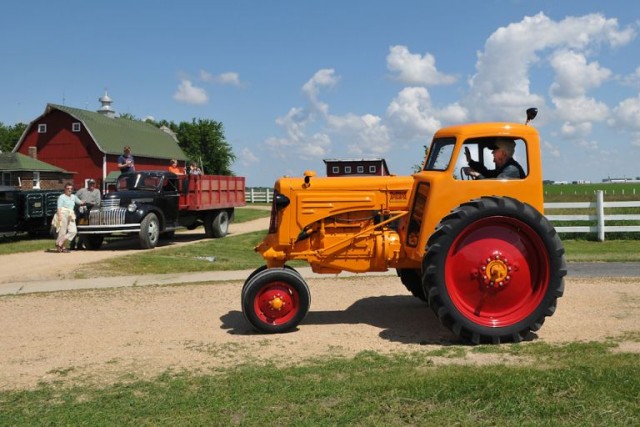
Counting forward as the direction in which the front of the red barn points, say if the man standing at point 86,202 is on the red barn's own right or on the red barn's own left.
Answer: on the red barn's own left

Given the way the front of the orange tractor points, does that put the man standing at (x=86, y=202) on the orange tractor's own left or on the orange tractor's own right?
on the orange tractor's own right

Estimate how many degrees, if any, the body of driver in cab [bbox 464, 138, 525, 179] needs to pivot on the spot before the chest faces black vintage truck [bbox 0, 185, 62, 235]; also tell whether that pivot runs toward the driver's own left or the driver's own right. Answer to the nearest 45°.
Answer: approximately 45° to the driver's own right

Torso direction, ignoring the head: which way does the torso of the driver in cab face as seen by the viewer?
to the viewer's left

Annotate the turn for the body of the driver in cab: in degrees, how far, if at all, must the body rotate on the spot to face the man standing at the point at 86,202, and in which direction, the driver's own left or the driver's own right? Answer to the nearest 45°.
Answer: approximately 45° to the driver's own right

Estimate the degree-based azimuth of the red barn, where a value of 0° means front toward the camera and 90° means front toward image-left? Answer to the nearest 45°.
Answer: approximately 45°

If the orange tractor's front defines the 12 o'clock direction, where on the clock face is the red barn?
The red barn is roughly at 2 o'clock from the orange tractor.

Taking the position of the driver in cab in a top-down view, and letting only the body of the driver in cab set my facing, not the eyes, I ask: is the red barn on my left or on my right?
on my right

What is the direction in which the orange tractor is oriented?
to the viewer's left

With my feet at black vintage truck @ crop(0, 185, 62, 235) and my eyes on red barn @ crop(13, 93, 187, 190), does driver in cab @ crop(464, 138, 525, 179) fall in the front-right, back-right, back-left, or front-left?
back-right
